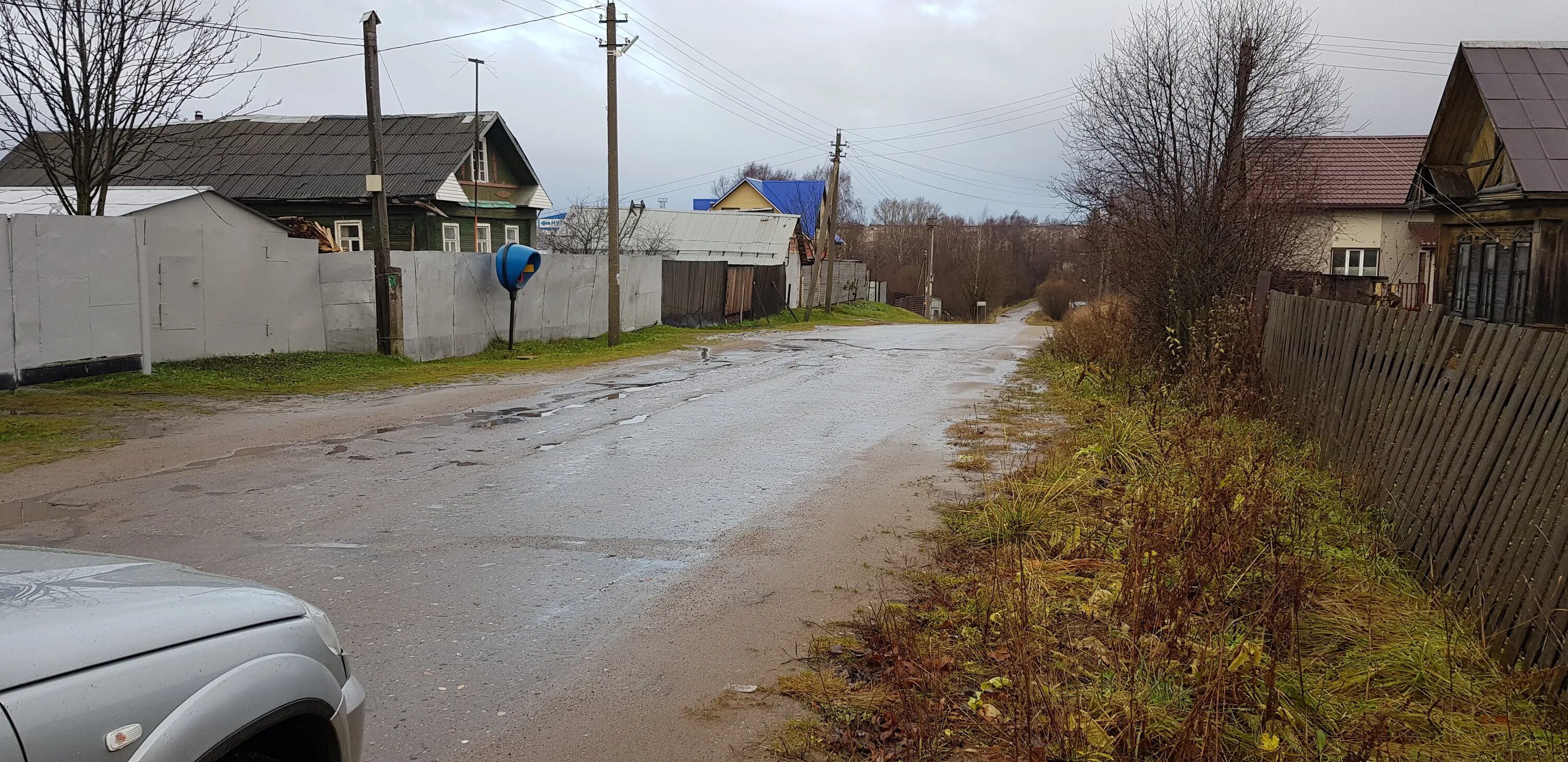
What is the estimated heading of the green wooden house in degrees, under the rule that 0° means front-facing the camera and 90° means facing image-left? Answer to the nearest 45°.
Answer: approximately 315°

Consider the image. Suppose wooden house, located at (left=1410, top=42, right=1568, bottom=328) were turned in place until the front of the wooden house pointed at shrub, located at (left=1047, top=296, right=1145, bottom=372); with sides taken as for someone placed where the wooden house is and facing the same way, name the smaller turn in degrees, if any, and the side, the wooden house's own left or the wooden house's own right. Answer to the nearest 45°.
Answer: approximately 45° to the wooden house's own right

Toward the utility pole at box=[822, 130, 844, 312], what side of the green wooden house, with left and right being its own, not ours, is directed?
left

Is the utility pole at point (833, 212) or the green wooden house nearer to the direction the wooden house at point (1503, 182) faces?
the green wooden house

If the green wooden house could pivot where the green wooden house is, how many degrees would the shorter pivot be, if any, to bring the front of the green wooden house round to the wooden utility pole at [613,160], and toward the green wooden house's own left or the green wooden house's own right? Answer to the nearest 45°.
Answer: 0° — it already faces it

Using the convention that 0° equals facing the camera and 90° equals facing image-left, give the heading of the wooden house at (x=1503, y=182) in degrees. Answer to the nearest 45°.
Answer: approximately 45°

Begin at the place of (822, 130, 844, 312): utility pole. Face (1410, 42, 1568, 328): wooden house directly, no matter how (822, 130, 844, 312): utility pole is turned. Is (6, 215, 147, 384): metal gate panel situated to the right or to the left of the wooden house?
right

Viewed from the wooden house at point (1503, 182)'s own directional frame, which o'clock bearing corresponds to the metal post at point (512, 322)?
The metal post is roughly at 1 o'clock from the wooden house.

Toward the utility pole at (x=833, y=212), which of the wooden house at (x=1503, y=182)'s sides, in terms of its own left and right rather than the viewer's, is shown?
right
